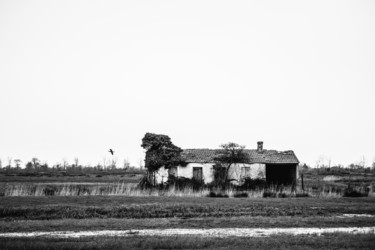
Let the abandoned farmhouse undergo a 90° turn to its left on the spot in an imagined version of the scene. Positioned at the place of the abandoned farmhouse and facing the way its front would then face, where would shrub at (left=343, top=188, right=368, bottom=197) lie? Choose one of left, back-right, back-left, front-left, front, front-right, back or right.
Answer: front-right

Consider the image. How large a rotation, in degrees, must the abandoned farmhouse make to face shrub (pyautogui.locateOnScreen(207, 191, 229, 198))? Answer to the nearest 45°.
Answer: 0° — it already faces it

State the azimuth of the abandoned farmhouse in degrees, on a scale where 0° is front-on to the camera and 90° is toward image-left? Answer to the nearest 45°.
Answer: approximately 0°

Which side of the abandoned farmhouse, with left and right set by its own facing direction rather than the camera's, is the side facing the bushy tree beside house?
right

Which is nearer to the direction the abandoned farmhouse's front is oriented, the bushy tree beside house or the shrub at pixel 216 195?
the shrub

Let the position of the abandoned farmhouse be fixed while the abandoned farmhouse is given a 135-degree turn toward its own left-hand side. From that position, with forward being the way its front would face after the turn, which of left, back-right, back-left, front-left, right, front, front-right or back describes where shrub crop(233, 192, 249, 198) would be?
back-right
